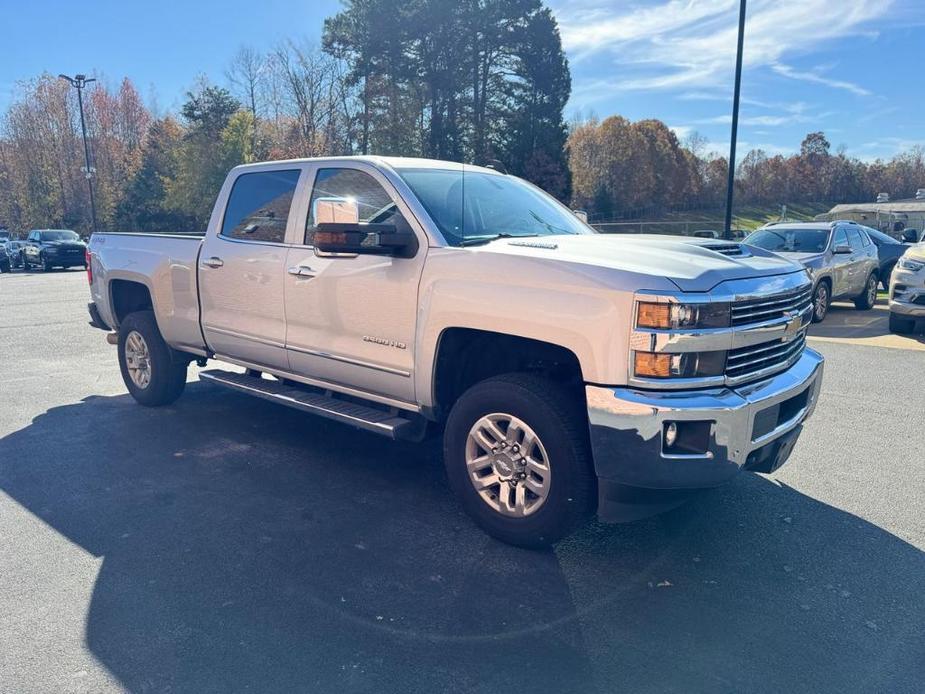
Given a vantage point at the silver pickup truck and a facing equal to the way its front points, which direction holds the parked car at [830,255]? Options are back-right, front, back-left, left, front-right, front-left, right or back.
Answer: left

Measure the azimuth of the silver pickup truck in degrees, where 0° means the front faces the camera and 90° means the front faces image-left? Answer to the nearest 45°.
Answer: approximately 315°

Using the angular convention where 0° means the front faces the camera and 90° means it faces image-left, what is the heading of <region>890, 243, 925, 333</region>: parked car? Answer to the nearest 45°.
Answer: approximately 45°

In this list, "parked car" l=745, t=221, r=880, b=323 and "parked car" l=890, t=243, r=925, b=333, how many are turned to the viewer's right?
0

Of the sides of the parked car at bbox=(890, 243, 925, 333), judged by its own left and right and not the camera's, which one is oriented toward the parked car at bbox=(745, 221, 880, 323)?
right

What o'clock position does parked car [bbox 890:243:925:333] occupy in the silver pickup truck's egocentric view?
The parked car is roughly at 9 o'clock from the silver pickup truck.

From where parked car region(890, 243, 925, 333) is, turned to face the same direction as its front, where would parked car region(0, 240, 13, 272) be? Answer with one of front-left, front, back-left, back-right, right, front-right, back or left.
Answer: front-right

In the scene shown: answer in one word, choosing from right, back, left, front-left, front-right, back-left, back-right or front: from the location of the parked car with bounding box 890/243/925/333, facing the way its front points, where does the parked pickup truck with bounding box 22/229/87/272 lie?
front-right

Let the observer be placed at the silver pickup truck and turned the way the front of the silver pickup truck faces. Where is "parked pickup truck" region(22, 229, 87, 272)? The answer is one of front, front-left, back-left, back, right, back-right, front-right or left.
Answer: back

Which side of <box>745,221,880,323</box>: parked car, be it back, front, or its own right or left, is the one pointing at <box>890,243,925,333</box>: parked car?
left

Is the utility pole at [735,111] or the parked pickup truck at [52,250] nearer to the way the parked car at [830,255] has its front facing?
the parked pickup truck

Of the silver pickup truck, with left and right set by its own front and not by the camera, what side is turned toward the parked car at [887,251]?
left

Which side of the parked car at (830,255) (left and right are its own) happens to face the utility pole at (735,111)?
right
